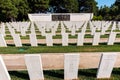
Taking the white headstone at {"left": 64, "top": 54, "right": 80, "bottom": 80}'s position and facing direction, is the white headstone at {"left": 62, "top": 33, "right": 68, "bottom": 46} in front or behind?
behind

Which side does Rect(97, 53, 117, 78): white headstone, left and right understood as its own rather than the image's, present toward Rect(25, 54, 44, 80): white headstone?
right

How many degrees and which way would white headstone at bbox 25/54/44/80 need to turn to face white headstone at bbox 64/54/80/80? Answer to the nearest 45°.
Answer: approximately 90° to its left

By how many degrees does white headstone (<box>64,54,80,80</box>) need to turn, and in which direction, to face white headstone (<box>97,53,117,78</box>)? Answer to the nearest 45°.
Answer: approximately 90° to its left

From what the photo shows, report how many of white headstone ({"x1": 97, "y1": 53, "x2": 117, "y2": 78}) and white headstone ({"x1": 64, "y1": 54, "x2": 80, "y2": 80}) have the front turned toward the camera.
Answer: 2

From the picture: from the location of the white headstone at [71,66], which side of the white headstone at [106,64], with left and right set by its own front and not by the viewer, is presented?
right

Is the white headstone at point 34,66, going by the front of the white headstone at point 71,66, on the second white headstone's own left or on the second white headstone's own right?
on the second white headstone's own right

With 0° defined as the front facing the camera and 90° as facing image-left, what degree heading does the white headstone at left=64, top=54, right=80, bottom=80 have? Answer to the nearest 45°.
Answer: approximately 0°
